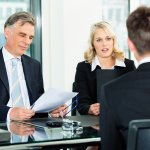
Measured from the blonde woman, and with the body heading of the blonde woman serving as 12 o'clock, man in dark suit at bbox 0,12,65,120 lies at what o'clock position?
The man in dark suit is roughly at 2 o'clock from the blonde woman.

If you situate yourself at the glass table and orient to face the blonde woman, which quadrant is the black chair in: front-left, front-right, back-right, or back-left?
back-right

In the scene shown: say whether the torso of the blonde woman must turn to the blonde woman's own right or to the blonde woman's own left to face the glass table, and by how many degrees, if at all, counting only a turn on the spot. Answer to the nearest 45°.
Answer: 0° — they already face it

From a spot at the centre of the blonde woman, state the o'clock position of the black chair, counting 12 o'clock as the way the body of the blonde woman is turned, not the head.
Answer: The black chair is roughly at 12 o'clock from the blonde woman.

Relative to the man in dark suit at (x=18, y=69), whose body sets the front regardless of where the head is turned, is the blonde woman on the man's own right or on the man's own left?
on the man's own left

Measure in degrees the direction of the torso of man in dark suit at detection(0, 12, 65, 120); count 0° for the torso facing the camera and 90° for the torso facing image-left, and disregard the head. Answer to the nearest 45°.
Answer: approximately 315°

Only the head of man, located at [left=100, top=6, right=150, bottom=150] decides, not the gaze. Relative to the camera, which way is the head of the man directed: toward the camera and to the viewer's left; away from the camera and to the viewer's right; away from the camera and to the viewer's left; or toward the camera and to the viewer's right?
away from the camera and to the viewer's left

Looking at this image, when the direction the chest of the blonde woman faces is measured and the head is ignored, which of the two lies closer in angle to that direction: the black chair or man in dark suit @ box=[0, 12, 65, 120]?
the black chair
